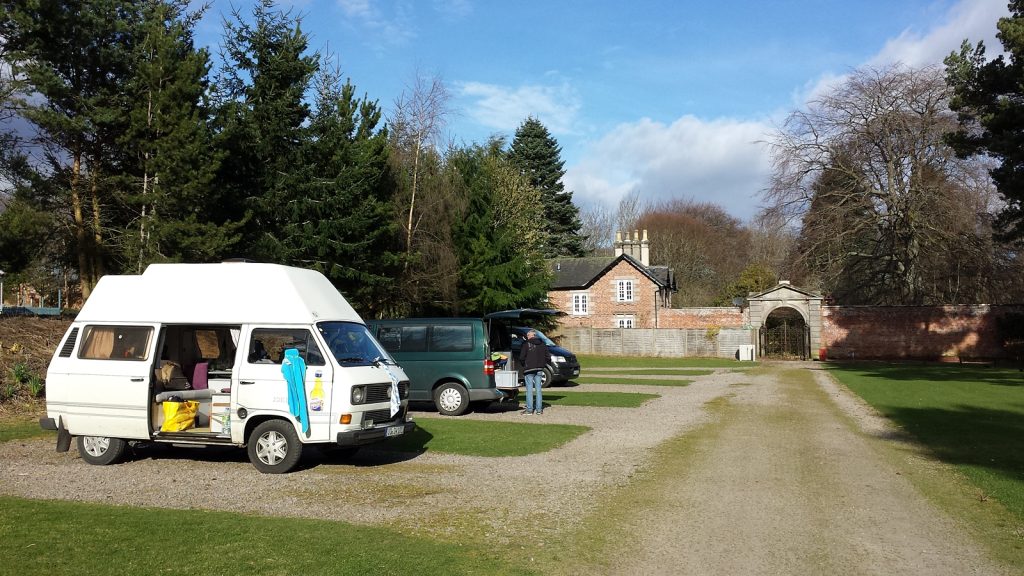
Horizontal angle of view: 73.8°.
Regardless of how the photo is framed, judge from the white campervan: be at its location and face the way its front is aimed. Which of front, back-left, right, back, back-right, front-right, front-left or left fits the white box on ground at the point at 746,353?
left

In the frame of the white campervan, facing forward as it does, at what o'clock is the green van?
The green van is roughly at 9 o'clock from the white campervan.

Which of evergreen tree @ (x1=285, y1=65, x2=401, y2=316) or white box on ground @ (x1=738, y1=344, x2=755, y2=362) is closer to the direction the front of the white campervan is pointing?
the white box on ground

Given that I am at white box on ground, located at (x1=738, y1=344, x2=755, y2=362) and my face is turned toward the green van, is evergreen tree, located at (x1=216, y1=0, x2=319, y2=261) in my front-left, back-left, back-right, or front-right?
front-right

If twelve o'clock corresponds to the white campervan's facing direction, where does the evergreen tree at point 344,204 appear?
The evergreen tree is roughly at 8 o'clock from the white campervan.

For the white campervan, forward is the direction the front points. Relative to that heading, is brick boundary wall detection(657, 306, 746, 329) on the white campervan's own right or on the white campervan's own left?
on the white campervan's own left

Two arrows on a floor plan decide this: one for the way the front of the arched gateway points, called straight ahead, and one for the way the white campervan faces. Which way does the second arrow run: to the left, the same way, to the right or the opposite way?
to the left

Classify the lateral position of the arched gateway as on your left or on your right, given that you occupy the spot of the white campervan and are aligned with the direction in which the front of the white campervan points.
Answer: on your left

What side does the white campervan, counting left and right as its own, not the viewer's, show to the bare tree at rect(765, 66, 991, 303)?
left

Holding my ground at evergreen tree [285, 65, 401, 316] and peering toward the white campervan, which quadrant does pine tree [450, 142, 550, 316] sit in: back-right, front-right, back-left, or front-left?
back-left

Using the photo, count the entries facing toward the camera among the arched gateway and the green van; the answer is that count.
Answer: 1

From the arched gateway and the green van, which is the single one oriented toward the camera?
the arched gateway

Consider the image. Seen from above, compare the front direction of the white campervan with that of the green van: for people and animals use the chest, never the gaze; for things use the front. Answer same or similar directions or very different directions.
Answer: very different directions

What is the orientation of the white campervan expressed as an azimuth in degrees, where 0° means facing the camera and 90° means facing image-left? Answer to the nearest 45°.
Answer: approximately 315°

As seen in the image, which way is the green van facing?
to the viewer's left

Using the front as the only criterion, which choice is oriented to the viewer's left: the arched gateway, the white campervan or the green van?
the green van

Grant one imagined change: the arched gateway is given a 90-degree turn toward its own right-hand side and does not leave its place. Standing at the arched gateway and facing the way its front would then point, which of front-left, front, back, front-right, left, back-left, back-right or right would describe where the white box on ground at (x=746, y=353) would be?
front-left

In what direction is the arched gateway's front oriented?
toward the camera
